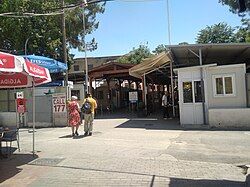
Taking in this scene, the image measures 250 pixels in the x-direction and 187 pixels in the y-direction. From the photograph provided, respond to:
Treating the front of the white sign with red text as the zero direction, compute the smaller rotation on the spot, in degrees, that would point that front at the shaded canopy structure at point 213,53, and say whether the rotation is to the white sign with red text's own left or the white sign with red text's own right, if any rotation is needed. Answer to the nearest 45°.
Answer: approximately 90° to the white sign with red text's own left

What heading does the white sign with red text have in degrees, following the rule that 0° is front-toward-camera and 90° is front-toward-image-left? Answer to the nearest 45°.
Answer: approximately 0°

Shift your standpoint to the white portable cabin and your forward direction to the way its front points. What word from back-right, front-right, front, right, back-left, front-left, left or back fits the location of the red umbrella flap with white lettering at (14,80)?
front-right

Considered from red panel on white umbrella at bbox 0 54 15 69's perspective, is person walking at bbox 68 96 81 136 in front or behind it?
behind

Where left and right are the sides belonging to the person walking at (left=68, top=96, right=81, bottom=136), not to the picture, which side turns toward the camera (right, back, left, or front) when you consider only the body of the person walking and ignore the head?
back

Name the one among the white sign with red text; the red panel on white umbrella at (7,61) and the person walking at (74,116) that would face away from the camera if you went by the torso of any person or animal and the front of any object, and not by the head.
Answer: the person walking

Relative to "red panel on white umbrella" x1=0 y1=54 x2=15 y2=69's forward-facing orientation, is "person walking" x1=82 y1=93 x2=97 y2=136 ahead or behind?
behind

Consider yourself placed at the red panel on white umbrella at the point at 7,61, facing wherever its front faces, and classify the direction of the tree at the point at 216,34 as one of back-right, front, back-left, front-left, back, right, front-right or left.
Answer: back-left

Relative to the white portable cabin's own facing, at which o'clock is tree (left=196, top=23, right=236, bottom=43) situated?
The tree is roughly at 6 o'clock from the white portable cabin.

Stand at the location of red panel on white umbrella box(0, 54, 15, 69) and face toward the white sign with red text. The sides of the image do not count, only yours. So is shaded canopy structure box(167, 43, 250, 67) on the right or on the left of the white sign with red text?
right
